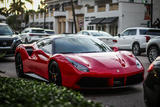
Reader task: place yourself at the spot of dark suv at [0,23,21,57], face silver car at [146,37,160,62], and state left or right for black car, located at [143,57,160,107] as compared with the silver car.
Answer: right

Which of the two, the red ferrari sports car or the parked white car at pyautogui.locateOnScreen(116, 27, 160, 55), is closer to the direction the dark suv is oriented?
the red ferrari sports car

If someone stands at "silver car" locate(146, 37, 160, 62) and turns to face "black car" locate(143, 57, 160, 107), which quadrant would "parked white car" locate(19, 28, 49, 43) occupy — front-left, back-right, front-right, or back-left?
back-right

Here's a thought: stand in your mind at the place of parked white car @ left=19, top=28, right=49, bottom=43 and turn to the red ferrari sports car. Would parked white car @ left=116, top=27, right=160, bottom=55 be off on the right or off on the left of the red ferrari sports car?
left

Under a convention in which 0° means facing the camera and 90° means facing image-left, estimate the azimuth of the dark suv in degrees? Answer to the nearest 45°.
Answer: approximately 315°
